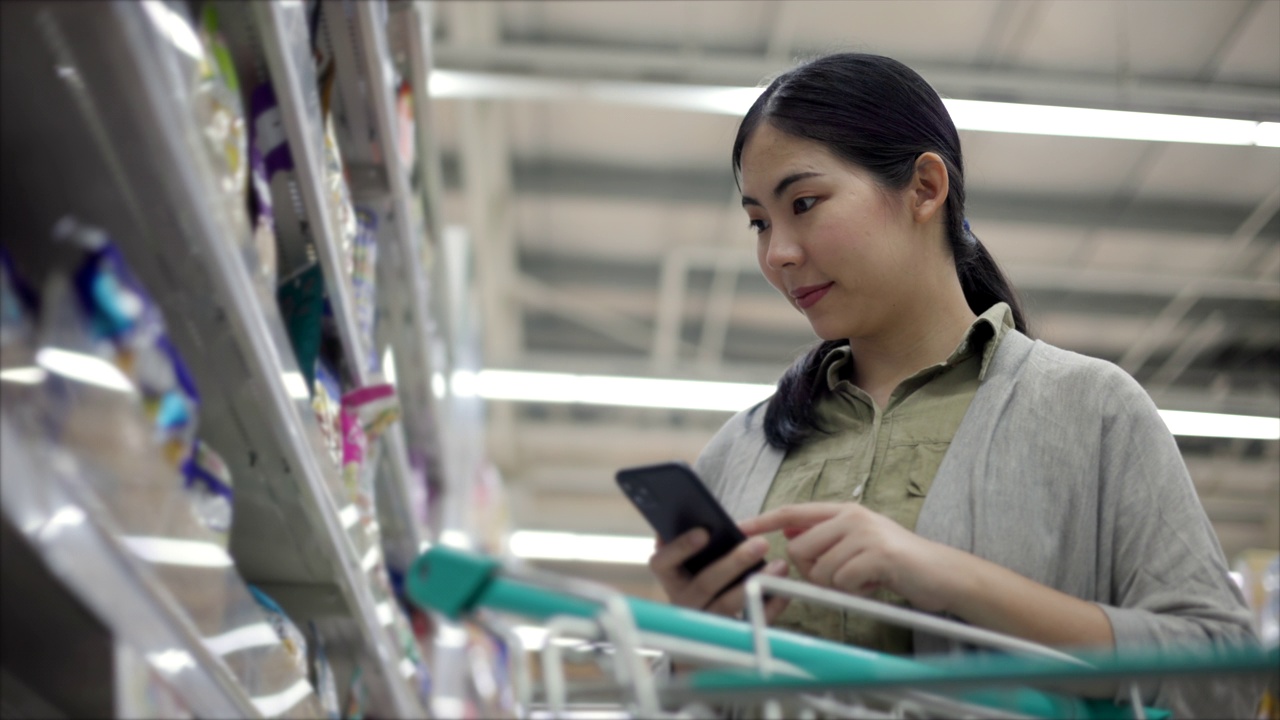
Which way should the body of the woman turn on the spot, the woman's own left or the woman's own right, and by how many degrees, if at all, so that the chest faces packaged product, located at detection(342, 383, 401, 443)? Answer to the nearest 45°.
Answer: approximately 90° to the woman's own right

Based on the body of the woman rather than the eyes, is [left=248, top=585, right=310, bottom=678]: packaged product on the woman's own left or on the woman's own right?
on the woman's own right

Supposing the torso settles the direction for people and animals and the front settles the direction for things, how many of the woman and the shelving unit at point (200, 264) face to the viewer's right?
1

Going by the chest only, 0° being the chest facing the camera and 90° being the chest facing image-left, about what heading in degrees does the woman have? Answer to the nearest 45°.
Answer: approximately 45°

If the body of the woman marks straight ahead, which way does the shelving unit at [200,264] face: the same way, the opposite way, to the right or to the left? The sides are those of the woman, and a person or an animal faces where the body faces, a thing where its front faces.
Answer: the opposite way

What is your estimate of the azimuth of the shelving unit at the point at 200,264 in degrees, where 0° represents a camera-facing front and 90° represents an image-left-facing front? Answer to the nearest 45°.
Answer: approximately 270°

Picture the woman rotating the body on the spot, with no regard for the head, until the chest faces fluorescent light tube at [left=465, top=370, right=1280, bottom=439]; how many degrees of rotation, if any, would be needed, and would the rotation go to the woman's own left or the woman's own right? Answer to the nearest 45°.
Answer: approximately 135° to the woman's own right
